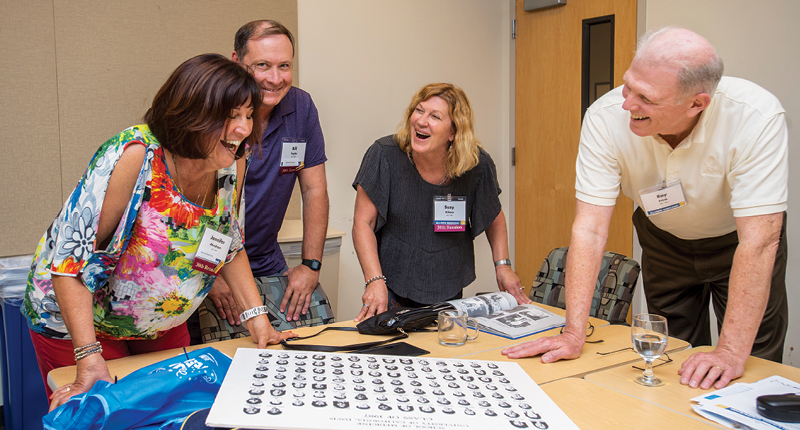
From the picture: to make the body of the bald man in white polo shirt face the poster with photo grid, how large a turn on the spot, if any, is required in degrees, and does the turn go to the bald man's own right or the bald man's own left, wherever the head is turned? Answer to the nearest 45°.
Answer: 0° — they already face it

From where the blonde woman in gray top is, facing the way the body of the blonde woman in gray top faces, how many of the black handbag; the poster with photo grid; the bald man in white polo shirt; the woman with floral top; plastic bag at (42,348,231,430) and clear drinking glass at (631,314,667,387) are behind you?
0

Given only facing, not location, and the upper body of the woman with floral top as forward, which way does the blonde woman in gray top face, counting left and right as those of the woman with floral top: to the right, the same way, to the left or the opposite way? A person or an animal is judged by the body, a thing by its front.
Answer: to the right

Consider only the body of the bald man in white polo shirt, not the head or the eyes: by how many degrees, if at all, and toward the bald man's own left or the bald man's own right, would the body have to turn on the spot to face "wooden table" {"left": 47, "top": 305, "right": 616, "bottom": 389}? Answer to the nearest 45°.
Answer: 0° — they already face it

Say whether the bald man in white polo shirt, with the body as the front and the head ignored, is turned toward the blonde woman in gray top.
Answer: no

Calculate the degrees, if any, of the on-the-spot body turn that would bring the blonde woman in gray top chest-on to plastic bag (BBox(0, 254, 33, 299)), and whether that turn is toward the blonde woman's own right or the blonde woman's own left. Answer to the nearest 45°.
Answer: approximately 90° to the blonde woman's own right

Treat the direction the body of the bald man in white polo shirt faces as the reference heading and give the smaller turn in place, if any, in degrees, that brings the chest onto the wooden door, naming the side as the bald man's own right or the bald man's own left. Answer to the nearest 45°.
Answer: approximately 135° to the bald man's own right

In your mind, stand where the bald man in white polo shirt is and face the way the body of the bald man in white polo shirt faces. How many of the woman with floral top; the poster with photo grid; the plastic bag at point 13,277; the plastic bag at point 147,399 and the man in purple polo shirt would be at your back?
0

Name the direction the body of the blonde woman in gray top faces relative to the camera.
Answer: toward the camera

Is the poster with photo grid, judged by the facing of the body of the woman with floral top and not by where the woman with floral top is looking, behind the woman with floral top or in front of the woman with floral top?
in front

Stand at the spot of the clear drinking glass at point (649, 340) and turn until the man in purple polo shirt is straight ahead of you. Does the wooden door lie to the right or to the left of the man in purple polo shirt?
right

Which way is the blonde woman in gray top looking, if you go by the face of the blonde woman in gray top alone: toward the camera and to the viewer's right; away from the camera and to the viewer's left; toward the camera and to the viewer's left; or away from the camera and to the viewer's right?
toward the camera and to the viewer's left

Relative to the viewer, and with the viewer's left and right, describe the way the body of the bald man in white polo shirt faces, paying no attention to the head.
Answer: facing the viewer and to the left of the viewer

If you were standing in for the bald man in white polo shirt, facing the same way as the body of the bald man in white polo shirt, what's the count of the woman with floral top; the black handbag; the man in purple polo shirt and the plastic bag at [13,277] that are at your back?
0

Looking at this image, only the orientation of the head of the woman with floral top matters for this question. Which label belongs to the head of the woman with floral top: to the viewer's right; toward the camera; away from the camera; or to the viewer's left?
to the viewer's right

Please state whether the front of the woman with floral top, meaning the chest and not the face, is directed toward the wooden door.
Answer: no

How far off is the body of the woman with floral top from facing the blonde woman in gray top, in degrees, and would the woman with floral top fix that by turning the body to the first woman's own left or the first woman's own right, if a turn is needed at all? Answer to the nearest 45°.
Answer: approximately 90° to the first woman's own left

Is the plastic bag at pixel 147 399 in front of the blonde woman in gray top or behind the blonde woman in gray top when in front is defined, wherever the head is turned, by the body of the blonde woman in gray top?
in front

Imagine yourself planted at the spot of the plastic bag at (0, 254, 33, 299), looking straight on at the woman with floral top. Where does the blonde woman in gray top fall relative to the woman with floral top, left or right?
left

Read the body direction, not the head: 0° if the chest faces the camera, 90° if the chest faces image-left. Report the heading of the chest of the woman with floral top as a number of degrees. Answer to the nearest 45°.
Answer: approximately 315°
